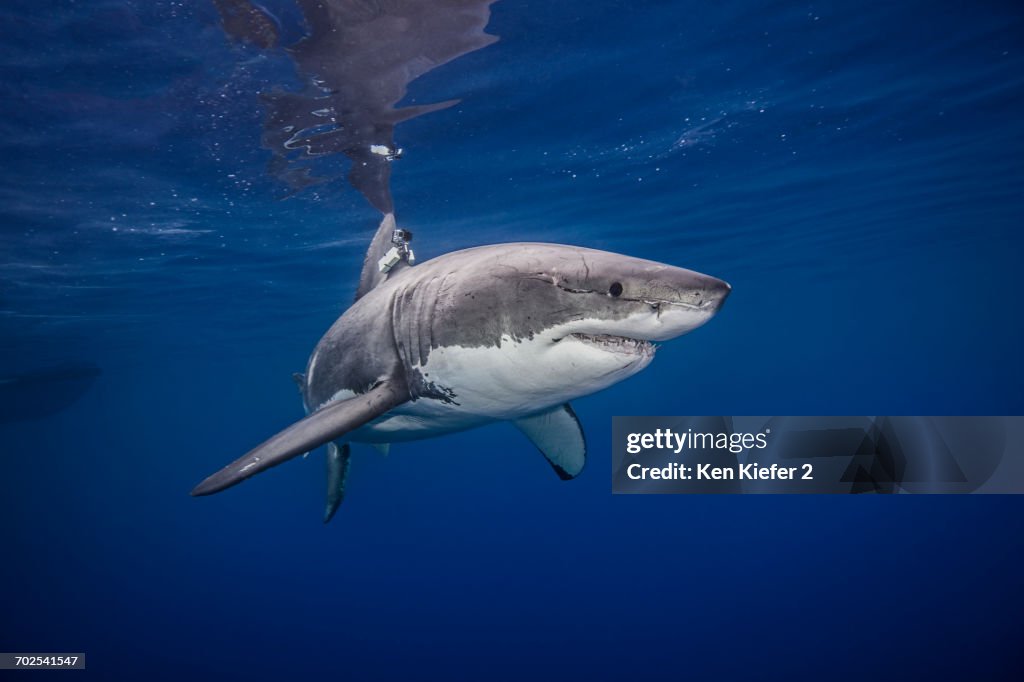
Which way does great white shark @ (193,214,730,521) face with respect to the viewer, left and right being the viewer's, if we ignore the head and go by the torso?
facing the viewer and to the right of the viewer

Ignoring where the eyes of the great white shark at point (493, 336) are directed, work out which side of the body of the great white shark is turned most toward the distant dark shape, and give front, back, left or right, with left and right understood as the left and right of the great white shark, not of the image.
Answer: back
